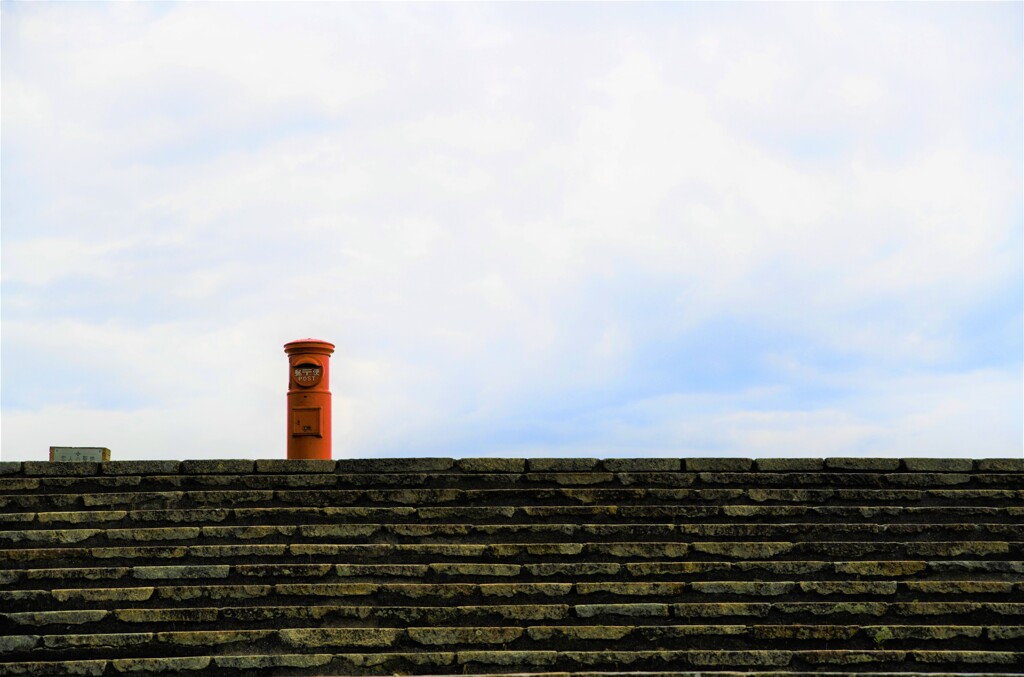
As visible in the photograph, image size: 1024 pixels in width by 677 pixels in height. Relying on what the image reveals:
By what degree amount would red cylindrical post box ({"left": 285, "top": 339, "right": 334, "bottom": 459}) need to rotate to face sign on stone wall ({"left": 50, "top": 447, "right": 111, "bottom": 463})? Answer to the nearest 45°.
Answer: approximately 90° to its right

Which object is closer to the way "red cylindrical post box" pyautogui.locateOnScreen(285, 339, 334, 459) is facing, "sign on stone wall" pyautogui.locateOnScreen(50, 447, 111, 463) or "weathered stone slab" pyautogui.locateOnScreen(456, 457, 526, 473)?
the weathered stone slab

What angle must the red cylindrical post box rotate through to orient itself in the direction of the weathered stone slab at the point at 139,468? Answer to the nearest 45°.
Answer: approximately 45° to its right

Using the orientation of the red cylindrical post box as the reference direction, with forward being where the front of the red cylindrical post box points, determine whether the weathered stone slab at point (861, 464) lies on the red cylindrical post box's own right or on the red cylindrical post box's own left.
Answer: on the red cylindrical post box's own left

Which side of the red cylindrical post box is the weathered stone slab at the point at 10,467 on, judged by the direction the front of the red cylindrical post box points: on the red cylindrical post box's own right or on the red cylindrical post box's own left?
on the red cylindrical post box's own right

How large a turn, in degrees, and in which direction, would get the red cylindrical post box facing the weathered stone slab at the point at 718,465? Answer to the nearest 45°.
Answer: approximately 45° to its left

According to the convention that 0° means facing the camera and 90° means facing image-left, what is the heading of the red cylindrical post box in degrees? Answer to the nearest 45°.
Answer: approximately 0°

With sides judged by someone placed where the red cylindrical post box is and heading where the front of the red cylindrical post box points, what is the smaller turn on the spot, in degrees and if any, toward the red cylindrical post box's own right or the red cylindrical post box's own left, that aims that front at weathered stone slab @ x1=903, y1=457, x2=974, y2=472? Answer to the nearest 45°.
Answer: approximately 90° to the red cylindrical post box's own left

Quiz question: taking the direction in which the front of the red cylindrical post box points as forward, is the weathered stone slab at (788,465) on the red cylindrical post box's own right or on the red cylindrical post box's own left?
on the red cylindrical post box's own left
